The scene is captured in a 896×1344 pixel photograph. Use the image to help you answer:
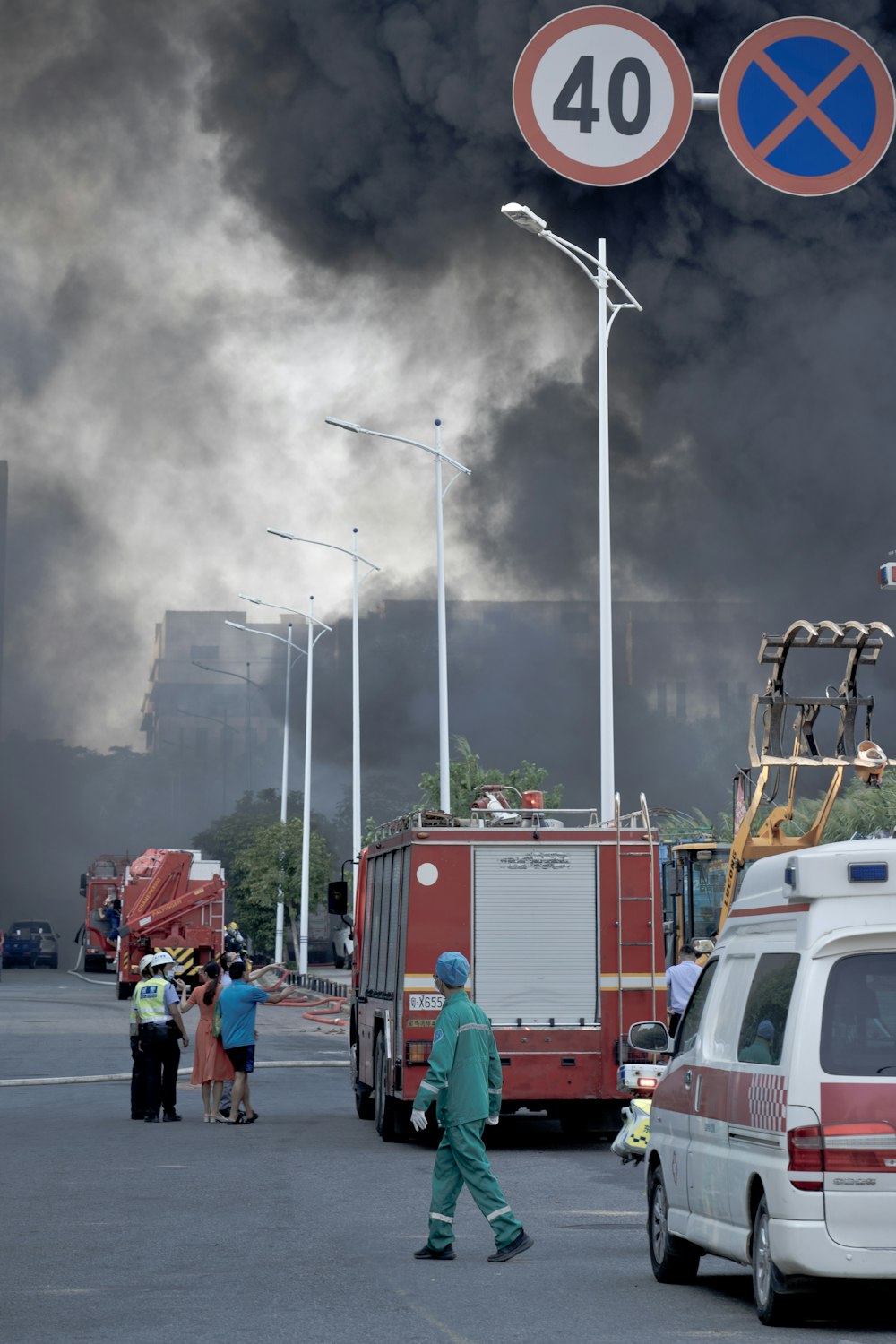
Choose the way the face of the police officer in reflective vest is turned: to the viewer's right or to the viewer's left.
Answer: to the viewer's right

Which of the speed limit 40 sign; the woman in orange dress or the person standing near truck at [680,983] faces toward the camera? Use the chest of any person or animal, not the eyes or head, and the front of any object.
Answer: the speed limit 40 sign

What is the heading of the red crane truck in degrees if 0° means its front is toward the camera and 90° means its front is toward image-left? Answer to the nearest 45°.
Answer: approximately 180°

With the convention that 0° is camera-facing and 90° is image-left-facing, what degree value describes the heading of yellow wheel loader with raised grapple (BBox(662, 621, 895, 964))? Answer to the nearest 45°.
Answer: approximately 315°

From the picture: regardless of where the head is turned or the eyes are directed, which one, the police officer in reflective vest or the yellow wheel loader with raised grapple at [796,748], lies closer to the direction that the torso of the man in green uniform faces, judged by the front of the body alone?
the police officer in reflective vest

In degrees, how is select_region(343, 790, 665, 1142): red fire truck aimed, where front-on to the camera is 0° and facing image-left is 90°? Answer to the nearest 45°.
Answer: approximately 180°

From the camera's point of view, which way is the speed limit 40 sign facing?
toward the camera

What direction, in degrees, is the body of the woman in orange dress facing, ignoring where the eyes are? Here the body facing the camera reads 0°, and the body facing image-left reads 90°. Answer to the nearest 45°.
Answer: approximately 135°

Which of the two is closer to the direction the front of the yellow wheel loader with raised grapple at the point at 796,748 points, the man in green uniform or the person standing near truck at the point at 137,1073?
the man in green uniform

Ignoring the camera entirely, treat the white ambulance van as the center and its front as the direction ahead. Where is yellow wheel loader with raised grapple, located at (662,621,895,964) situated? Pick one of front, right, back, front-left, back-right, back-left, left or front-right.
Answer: front-right
